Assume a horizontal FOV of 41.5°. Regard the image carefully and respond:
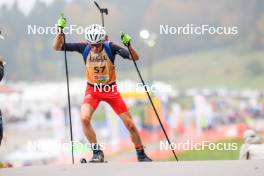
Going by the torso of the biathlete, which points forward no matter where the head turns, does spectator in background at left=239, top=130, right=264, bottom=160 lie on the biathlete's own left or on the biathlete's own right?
on the biathlete's own left

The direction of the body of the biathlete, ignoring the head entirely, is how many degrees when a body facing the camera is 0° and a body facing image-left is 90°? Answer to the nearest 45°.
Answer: approximately 0°
